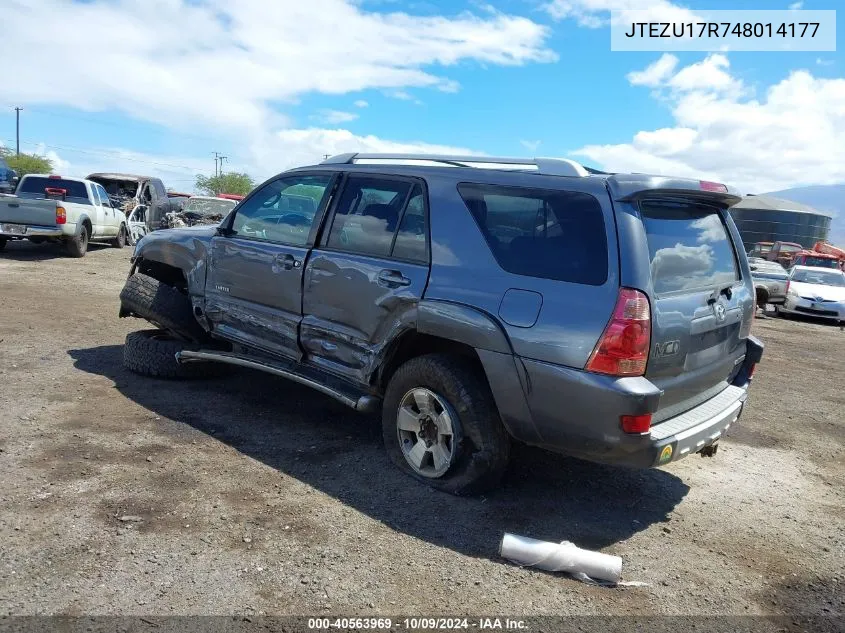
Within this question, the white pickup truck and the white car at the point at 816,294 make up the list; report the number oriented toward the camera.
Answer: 1

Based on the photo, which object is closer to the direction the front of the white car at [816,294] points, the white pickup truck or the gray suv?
the gray suv

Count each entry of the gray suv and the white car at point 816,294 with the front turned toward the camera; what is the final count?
1

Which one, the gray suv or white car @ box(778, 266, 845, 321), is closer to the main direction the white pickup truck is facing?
the white car

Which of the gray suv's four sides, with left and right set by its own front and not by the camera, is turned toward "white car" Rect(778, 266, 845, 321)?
right

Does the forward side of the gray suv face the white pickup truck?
yes

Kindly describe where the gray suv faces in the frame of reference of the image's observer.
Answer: facing away from the viewer and to the left of the viewer

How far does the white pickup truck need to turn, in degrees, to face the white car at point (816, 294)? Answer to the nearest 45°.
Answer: approximately 45° to its right

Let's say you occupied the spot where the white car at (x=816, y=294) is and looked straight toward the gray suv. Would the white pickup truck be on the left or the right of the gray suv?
right

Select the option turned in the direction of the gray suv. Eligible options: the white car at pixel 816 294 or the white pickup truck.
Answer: the white car

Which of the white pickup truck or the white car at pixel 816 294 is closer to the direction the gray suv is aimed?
the white pickup truck

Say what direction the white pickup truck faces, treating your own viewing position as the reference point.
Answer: facing away from the viewer and to the right of the viewer

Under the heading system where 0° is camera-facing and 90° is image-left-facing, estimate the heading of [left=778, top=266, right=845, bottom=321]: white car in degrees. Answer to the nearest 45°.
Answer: approximately 0°
